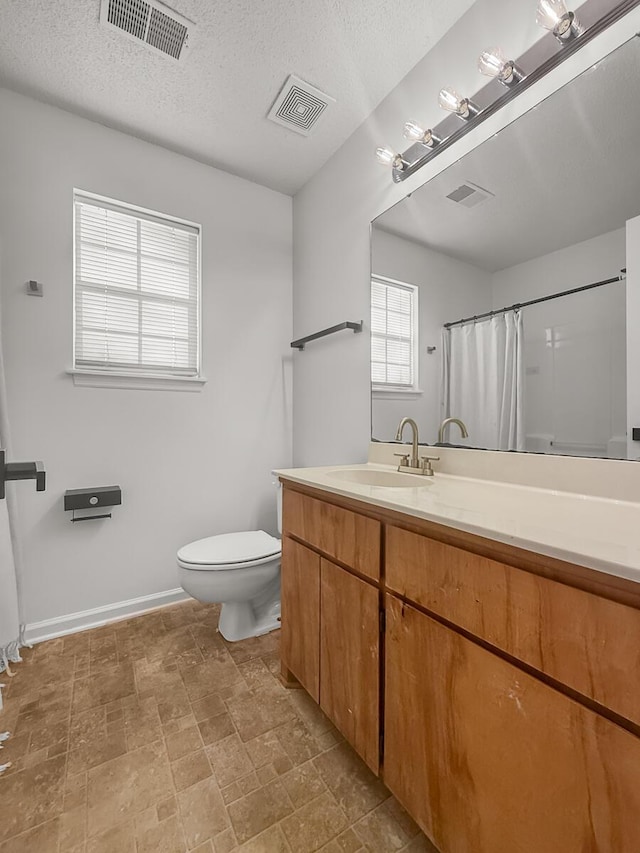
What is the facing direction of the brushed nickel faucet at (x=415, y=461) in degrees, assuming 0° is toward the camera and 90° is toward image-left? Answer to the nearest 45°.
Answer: approximately 45°
